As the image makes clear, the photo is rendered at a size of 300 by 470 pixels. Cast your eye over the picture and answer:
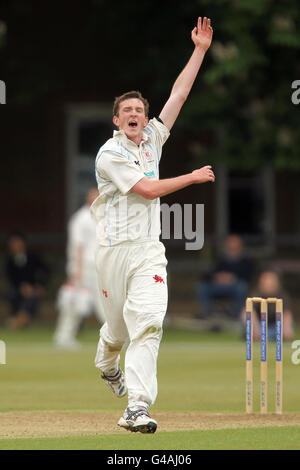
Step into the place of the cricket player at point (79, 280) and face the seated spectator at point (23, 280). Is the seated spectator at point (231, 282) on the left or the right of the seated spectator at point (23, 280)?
right

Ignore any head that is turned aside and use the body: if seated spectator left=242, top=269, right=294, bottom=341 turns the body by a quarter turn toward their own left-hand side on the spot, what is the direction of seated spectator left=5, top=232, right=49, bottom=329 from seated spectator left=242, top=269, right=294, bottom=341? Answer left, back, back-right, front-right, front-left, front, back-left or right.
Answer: back-left

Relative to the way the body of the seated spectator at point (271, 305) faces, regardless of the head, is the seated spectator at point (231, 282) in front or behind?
behind

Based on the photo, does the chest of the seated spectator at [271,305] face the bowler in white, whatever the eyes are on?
yes

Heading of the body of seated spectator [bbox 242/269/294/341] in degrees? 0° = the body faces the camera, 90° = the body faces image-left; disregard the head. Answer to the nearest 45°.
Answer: approximately 0°

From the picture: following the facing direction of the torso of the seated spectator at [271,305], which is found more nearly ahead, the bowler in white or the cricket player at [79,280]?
the bowler in white

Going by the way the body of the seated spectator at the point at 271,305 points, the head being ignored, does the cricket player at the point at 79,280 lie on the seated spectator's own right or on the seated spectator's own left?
on the seated spectator's own right
